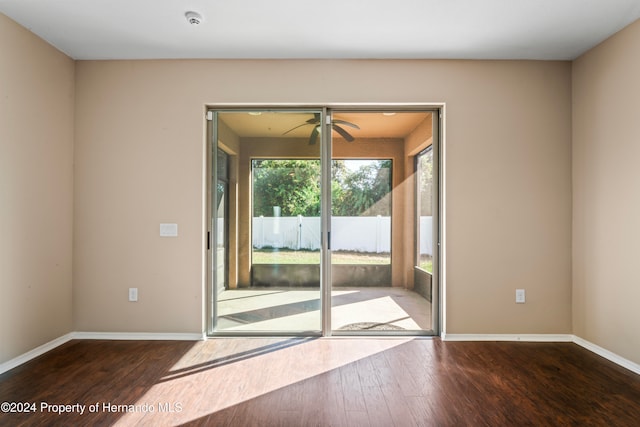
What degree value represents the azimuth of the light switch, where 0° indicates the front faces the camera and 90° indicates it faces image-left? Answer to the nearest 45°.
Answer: approximately 0°

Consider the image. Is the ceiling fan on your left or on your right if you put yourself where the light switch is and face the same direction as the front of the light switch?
on your left

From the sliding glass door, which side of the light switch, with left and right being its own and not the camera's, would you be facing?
left

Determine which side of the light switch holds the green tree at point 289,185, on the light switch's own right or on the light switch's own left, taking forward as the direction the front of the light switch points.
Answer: on the light switch's own left

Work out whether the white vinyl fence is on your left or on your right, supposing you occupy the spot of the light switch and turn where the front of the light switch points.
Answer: on your left
